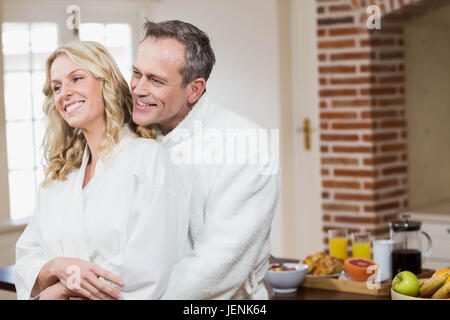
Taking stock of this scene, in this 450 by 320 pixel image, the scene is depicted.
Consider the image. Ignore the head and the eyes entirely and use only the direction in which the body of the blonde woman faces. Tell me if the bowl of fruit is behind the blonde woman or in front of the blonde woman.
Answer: behind

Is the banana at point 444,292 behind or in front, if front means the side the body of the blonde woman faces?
behind

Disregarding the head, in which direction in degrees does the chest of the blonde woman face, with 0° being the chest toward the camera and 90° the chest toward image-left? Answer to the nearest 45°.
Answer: approximately 45°

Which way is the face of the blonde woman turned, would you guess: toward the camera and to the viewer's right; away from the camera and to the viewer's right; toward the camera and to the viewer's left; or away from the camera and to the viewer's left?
toward the camera and to the viewer's left

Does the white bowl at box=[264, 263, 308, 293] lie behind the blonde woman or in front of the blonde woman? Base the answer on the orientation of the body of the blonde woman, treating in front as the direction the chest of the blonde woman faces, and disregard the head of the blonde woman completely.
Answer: behind

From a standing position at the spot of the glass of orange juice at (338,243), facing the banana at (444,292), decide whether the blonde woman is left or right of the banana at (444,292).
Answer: right

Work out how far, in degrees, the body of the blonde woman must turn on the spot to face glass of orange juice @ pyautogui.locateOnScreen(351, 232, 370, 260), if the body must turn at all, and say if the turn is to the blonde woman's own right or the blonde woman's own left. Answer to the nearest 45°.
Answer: approximately 180°
